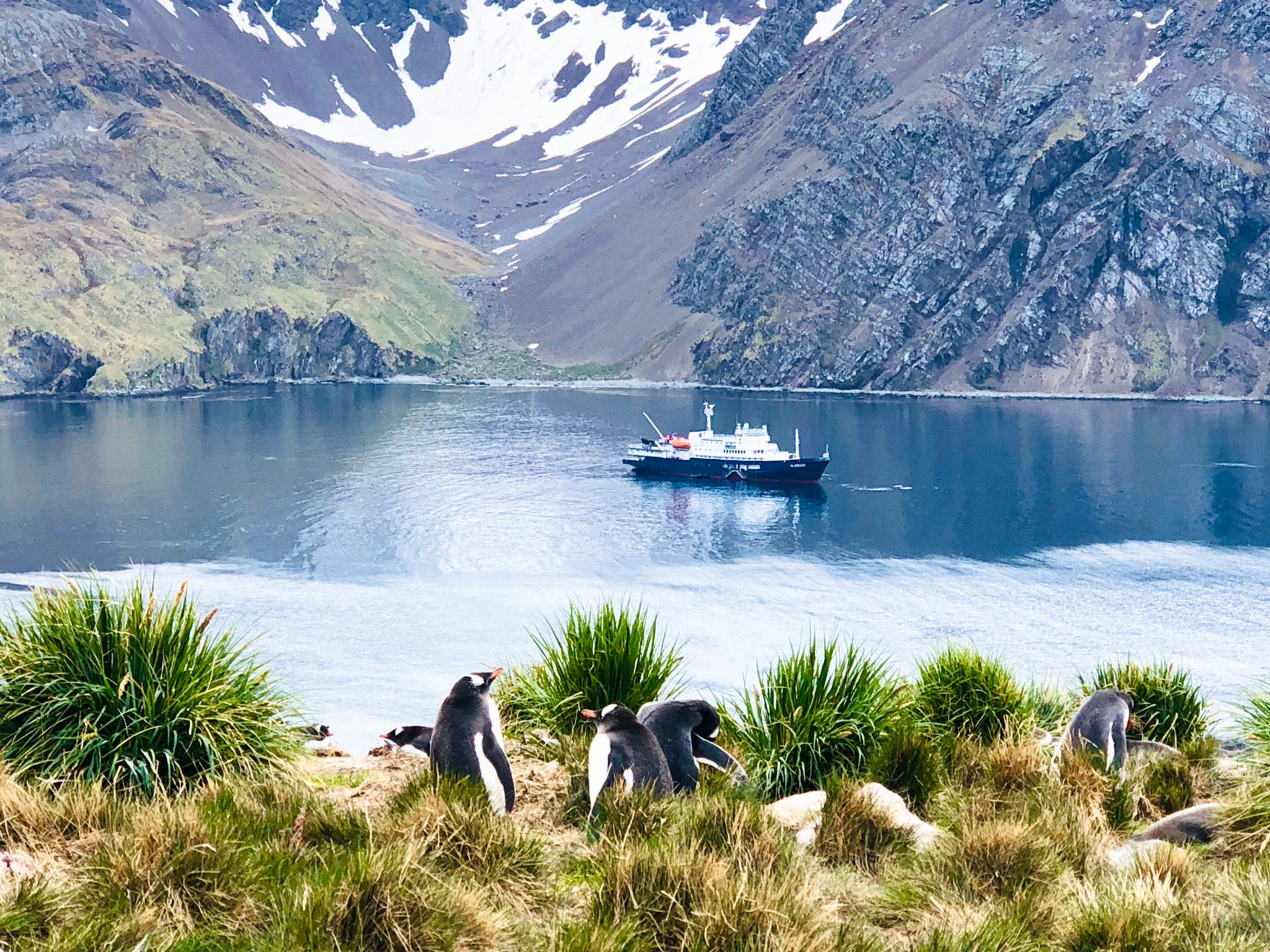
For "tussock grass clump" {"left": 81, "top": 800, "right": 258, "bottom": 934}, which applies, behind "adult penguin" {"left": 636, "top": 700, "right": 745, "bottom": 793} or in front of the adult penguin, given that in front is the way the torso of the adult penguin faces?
behind

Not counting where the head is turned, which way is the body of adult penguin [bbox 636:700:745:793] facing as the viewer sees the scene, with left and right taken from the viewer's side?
facing away from the viewer and to the right of the viewer

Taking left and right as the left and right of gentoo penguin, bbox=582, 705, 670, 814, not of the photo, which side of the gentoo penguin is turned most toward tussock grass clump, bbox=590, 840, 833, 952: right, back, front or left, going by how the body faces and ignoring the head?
left

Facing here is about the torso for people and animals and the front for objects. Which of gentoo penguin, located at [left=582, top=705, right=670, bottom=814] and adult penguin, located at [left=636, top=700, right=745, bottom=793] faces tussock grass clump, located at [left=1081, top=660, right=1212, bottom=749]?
the adult penguin

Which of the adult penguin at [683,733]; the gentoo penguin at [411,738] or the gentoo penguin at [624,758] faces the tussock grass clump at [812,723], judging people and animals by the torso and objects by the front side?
the adult penguin

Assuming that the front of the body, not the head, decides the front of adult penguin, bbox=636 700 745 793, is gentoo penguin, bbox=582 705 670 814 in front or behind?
behind

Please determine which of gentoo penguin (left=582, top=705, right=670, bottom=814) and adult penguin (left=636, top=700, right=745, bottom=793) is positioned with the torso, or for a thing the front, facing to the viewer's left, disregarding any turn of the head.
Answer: the gentoo penguin

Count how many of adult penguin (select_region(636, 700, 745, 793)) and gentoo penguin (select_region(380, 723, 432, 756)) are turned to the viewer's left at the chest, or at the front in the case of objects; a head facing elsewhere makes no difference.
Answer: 1

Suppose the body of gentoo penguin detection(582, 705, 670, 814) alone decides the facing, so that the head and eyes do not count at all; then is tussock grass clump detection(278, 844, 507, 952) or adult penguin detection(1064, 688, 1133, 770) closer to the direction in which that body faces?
the tussock grass clump

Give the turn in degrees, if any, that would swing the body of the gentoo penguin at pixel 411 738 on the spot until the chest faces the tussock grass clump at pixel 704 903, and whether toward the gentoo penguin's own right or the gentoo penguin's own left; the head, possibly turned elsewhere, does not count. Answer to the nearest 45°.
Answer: approximately 90° to the gentoo penguin's own left

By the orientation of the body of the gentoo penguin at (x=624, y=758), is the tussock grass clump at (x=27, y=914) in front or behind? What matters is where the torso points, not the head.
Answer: in front

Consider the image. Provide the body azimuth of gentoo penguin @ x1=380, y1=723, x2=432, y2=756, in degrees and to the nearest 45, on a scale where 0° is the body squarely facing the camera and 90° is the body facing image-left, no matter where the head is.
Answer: approximately 90°

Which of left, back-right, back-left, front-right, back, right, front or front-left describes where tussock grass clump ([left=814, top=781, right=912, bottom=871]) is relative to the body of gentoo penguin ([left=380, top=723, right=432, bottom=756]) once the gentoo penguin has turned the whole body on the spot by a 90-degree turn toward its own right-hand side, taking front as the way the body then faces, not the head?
back-right

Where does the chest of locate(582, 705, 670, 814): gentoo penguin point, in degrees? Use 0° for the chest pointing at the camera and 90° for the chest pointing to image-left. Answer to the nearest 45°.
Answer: approximately 90°
